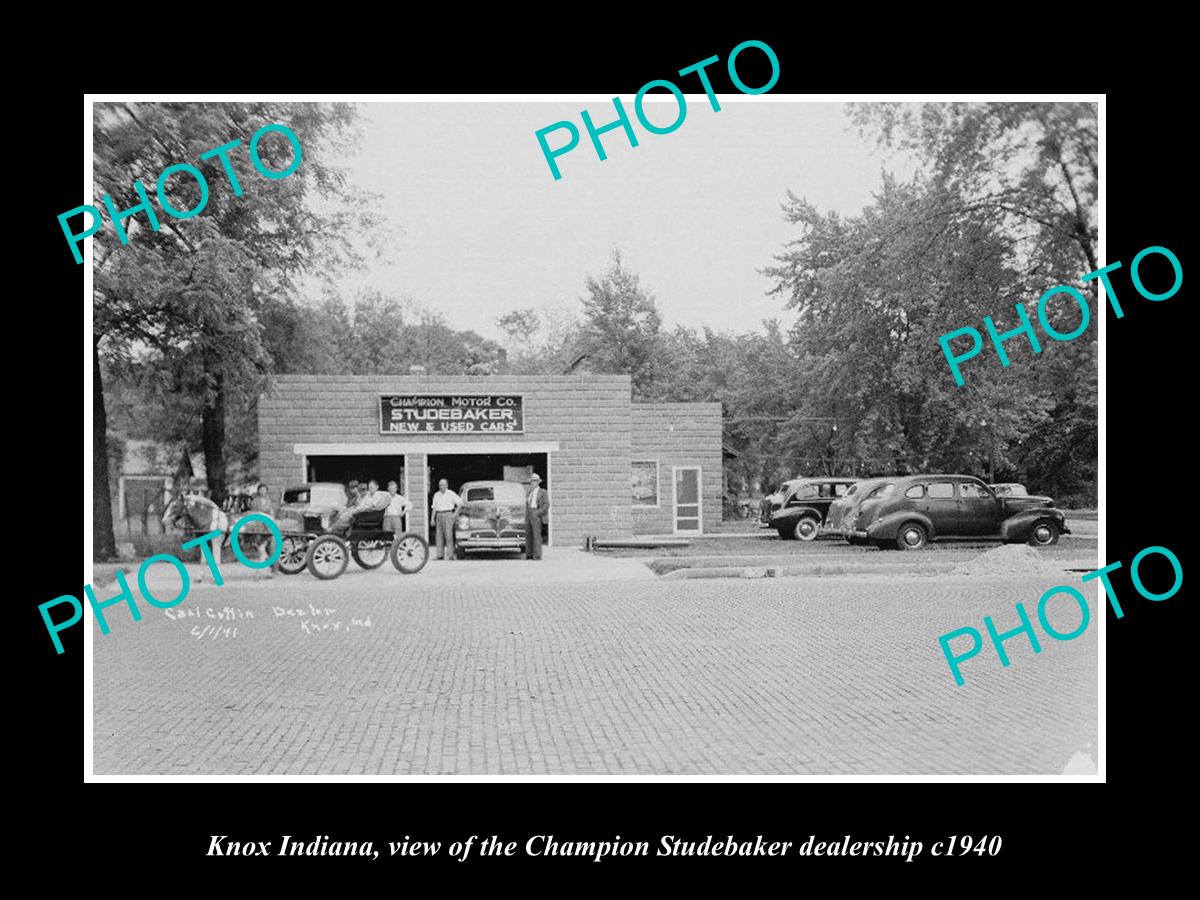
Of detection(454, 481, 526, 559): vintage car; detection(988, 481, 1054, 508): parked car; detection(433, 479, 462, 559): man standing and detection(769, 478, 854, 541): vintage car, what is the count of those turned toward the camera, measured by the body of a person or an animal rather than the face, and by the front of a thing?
2

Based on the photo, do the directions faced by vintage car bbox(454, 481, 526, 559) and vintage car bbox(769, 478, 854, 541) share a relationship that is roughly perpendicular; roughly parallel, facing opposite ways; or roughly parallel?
roughly perpendicular

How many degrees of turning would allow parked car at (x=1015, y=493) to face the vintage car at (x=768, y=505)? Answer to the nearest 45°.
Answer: approximately 180°

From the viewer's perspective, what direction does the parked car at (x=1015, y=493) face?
to the viewer's right

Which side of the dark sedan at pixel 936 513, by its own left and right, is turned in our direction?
right

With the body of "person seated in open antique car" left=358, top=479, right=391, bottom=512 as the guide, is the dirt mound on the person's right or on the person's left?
on the person's left

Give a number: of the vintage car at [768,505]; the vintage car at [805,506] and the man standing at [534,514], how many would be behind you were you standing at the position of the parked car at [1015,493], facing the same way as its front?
3

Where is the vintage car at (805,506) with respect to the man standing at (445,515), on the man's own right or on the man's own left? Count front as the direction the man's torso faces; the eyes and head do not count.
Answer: on the man's own left
